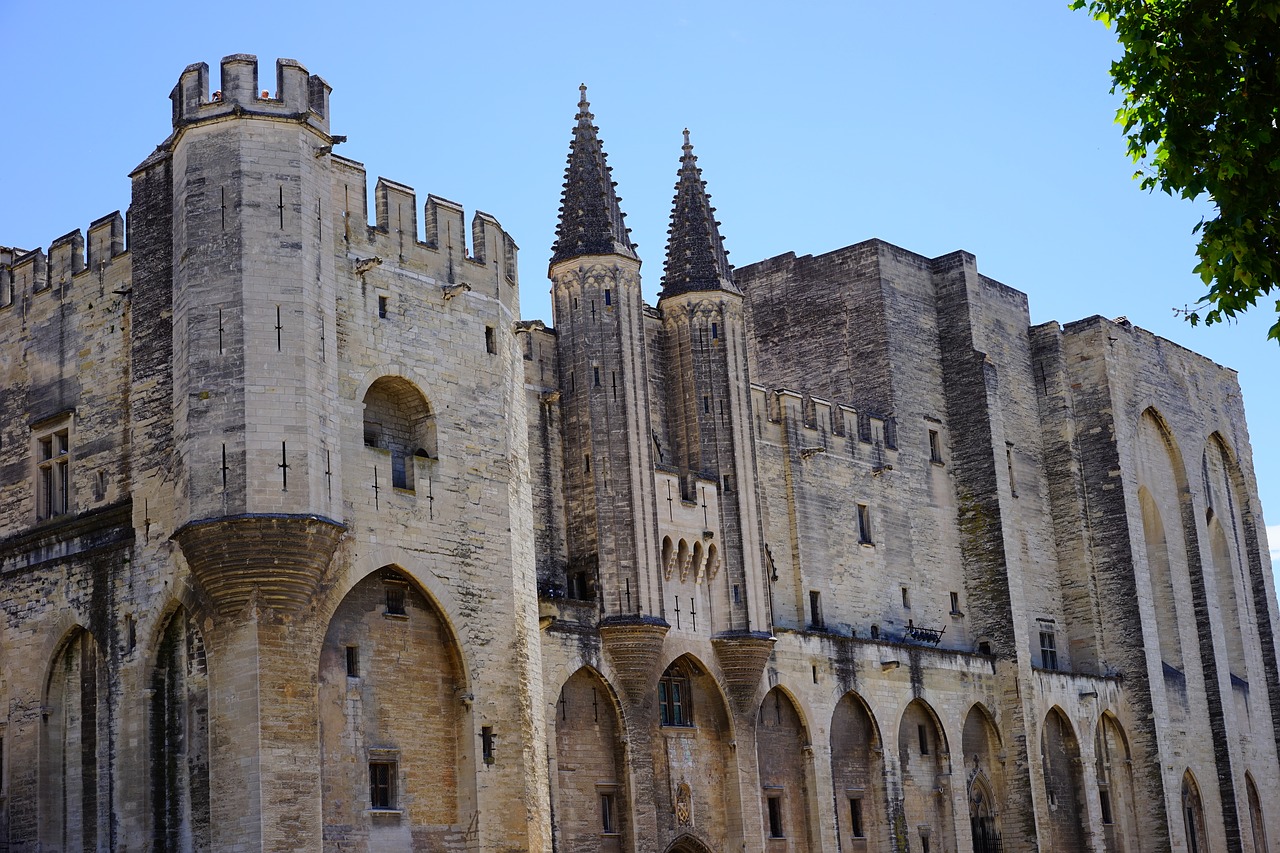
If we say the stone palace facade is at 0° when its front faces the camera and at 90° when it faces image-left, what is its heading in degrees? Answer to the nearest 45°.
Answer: approximately 315°
